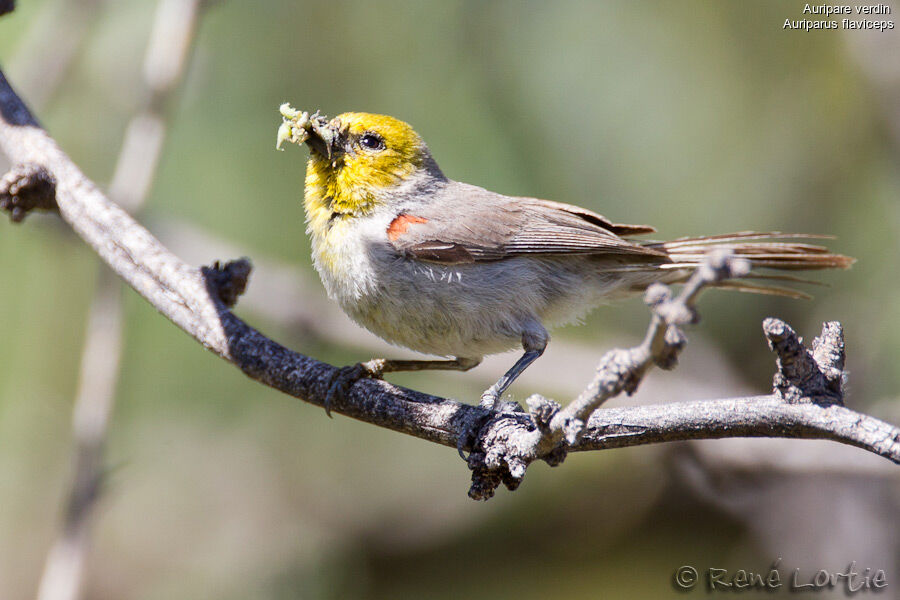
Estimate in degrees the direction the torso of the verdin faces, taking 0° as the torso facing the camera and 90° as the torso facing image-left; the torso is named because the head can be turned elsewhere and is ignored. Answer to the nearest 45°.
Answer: approximately 90°
